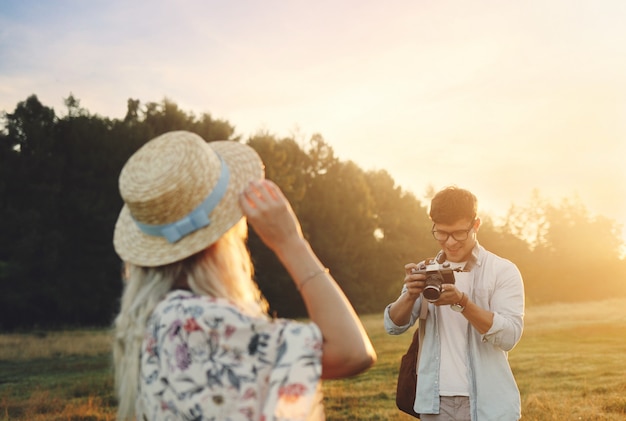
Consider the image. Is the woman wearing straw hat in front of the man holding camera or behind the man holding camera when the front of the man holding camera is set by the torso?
in front

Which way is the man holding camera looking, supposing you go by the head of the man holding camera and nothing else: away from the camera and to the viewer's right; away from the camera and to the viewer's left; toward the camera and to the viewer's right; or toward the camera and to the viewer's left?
toward the camera and to the viewer's left

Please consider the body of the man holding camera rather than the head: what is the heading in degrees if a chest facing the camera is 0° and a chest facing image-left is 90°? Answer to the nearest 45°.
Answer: approximately 45°
